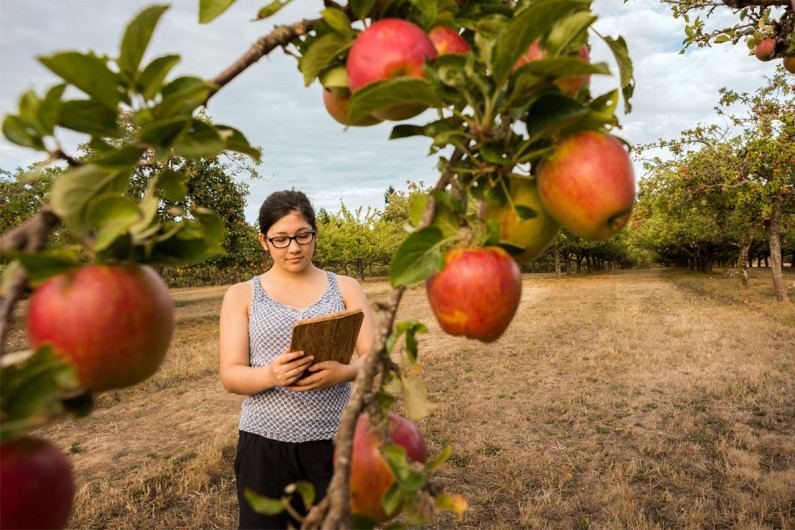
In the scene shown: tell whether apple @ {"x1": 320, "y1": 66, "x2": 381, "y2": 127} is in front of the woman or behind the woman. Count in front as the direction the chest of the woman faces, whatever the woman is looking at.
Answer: in front

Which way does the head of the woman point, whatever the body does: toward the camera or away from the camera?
toward the camera

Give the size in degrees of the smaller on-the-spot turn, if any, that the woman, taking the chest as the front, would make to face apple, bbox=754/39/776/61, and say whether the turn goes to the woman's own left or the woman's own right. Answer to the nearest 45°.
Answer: approximately 90° to the woman's own left

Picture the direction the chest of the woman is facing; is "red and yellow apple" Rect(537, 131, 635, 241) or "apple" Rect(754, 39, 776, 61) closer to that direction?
the red and yellow apple

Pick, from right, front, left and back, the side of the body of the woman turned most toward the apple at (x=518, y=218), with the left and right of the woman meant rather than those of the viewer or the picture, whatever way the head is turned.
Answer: front

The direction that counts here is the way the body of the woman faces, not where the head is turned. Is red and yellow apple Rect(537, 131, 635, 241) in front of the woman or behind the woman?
in front

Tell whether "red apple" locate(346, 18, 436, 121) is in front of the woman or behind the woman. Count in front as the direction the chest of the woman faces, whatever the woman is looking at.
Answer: in front

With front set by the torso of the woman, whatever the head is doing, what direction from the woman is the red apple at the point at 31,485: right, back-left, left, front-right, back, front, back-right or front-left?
front

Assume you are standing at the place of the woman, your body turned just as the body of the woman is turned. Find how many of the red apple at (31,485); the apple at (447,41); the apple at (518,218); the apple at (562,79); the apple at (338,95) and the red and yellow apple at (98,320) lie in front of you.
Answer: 6

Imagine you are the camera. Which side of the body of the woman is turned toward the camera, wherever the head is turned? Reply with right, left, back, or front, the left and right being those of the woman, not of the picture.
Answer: front

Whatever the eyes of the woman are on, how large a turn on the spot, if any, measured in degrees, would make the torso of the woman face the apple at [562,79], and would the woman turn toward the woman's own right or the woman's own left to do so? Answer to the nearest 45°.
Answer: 0° — they already face it

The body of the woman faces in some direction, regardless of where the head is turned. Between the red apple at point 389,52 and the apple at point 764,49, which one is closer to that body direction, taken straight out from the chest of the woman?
the red apple

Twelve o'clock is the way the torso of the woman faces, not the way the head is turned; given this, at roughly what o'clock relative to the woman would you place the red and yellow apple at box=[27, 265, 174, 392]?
The red and yellow apple is roughly at 12 o'clock from the woman.

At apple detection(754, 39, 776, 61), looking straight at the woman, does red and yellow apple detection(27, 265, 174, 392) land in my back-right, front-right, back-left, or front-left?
front-left
